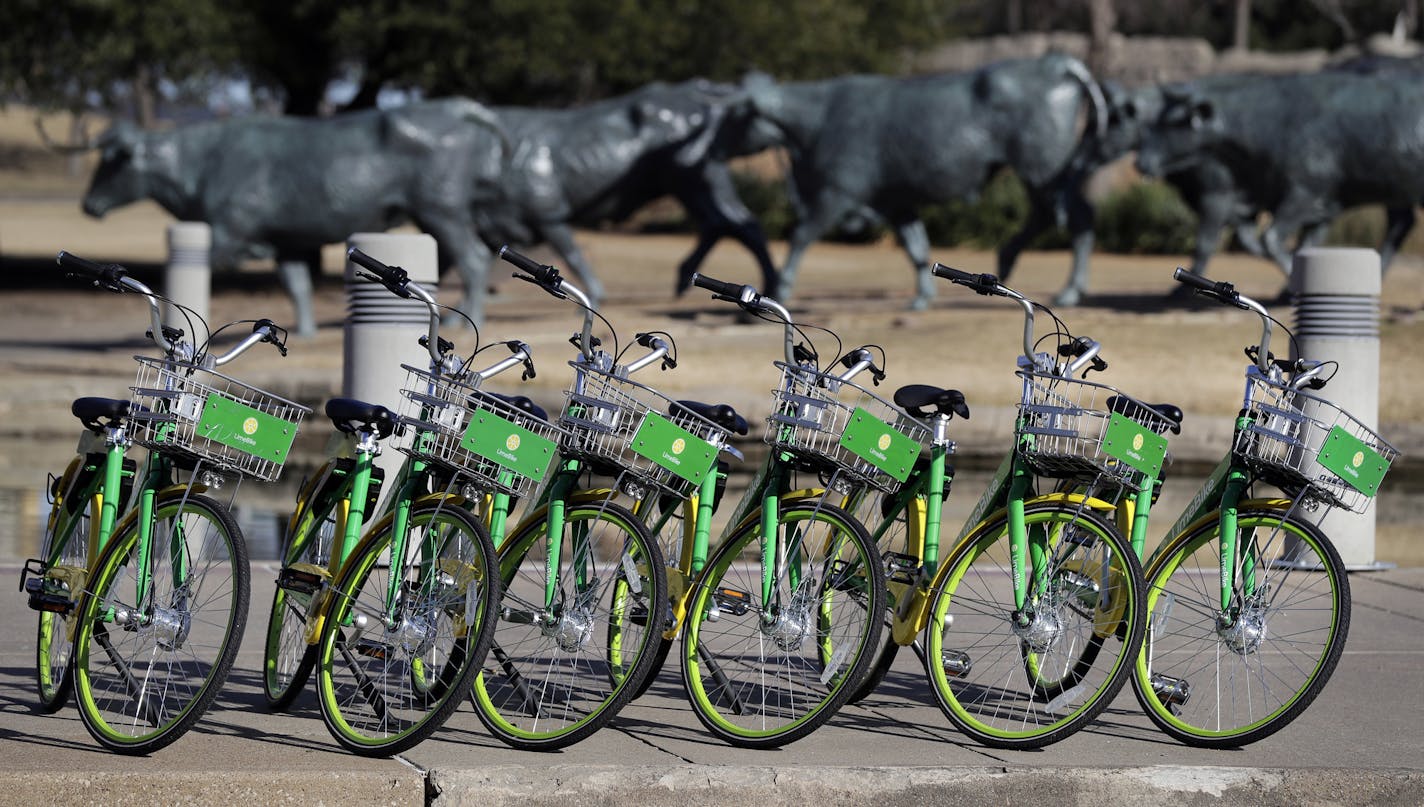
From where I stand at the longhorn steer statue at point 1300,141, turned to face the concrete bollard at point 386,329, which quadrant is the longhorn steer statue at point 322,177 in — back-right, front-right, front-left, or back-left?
front-right

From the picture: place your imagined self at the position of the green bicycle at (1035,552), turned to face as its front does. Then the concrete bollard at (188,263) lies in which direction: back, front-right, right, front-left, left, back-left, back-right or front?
back

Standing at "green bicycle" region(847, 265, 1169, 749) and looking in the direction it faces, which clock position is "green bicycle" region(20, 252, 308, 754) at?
"green bicycle" region(20, 252, 308, 754) is roughly at 4 o'clock from "green bicycle" region(847, 265, 1169, 749).

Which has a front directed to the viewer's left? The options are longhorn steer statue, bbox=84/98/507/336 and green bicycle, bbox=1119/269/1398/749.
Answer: the longhorn steer statue

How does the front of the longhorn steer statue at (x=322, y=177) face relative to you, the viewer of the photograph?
facing to the left of the viewer

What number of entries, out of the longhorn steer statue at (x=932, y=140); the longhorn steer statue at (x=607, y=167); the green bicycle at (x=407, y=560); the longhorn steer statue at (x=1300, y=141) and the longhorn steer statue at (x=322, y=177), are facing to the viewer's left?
4

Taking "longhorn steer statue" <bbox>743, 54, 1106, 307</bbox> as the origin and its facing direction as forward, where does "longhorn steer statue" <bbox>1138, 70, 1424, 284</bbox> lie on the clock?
"longhorn steer statue" <bbox>1138, 70, 1424, 284</bbox> is roughly at 6 o'clock from "longhorn steer statue" <bbox>743, 54, 1106, 307</bbox>.

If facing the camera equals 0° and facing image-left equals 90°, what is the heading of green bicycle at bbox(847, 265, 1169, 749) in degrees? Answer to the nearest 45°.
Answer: approximately 315°

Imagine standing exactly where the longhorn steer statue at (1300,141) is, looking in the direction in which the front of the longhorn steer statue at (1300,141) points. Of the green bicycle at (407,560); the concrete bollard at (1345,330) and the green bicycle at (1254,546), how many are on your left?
3

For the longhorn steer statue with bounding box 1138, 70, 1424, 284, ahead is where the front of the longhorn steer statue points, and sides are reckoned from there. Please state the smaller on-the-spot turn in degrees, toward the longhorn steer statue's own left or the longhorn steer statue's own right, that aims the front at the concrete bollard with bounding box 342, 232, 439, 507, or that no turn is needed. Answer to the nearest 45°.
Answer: approximately 90° to the longhorn steer statue's own left

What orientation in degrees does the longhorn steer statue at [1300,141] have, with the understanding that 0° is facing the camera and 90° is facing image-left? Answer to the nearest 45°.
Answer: approximately 90°

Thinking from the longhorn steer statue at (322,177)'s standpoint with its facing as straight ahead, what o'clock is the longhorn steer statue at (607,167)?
the longhorn steer statue at (607,167) is roughly at 6 o'clock from the longhorn steer statue at (322,177).

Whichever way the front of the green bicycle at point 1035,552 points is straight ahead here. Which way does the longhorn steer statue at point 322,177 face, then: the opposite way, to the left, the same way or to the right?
to the right

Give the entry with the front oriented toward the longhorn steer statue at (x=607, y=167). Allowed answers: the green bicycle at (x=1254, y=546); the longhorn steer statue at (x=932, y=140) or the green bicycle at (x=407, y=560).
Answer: the longhorn steer statue at (x=932, y=140)

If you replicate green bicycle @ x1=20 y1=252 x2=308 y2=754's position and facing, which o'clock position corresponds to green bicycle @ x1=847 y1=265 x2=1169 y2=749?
green bicycle @ x1=847 y1=265 x2=1169 y2=749 is roughly at 11 o'clock from green bicycle @ x1=20 y1=252 x2=308 y2=754.

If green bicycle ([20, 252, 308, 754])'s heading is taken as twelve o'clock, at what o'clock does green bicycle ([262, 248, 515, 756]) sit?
green bicycle ([262, 248, 515, 756]) is roughly at 11 o'clock from green bicycle ([20, 252, 308, 754]).
